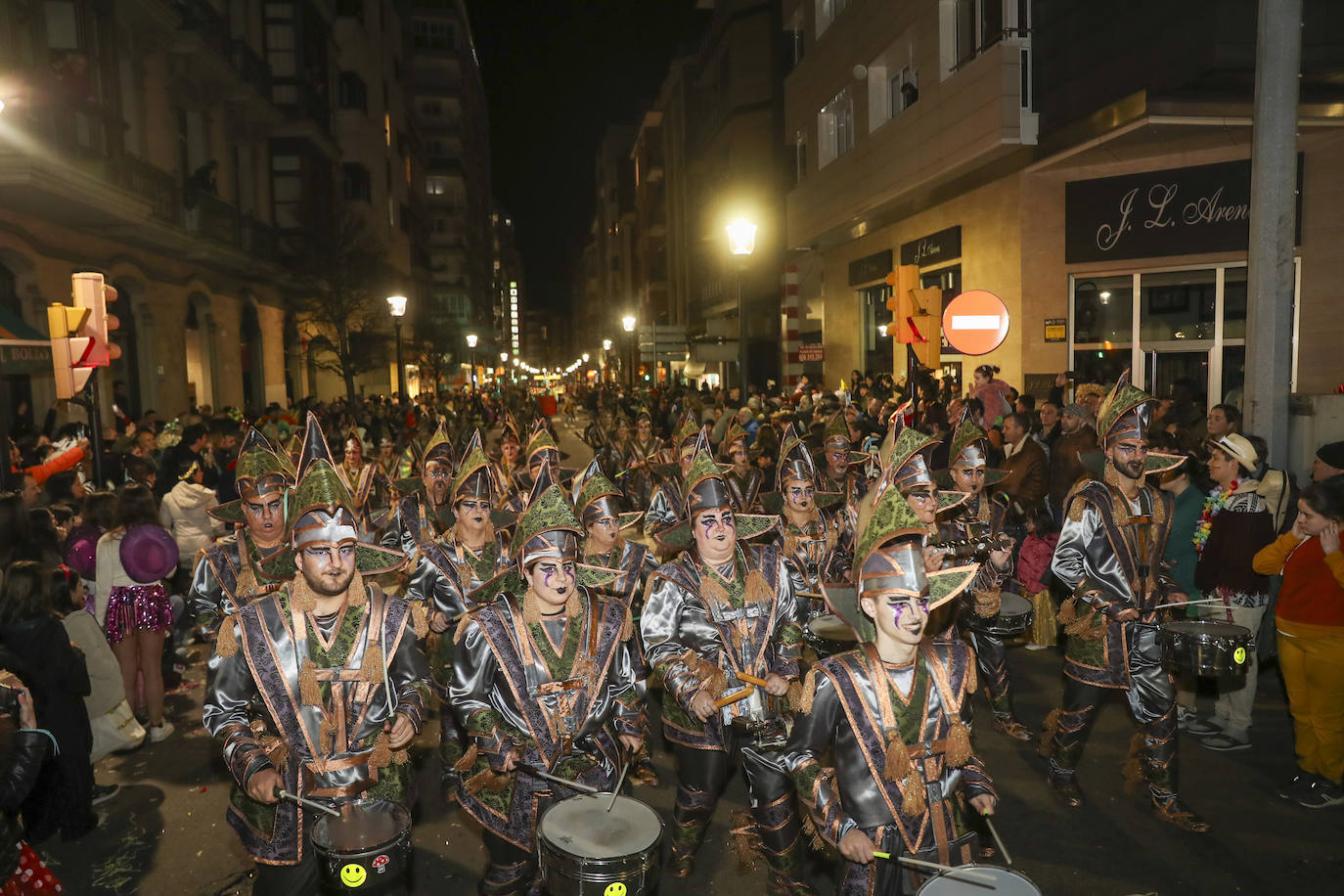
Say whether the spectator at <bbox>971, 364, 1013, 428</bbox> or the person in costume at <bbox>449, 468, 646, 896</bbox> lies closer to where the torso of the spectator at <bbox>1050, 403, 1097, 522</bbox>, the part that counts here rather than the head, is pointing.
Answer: the person in costume

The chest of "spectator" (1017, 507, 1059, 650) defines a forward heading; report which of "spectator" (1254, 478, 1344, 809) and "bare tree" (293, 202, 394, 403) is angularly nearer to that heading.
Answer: the bare tree

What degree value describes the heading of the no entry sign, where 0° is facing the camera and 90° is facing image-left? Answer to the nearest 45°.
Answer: approximately 0°

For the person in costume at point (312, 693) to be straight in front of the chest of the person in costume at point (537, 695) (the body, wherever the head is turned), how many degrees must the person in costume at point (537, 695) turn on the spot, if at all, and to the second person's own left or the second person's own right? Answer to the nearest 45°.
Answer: approximately 90° to the second person's own right

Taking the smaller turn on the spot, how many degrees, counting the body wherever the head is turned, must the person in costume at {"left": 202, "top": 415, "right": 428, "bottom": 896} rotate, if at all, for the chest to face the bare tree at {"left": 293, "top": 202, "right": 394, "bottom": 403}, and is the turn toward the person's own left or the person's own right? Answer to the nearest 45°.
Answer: approximately 180°

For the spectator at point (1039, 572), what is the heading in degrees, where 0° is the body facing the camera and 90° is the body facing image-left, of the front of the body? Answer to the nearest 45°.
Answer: approximately 90°

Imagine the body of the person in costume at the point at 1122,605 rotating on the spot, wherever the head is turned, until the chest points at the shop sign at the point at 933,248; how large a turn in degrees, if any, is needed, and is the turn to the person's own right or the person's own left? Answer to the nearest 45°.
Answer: approximately 135° to the person's own left

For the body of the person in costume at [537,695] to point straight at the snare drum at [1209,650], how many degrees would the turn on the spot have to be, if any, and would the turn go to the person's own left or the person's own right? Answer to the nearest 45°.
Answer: approximately 90° to the person's own left

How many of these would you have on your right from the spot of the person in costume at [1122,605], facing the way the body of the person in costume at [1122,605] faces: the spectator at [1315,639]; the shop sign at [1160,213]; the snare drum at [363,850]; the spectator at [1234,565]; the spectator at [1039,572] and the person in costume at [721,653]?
2

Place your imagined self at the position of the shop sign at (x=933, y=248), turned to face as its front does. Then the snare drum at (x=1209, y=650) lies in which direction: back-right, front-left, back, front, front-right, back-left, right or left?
front-left

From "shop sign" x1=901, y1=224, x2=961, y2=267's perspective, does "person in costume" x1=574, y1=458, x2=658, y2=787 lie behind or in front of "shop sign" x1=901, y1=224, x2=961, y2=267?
in front

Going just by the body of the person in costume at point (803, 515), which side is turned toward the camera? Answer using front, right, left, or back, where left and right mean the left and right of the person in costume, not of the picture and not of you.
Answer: front
